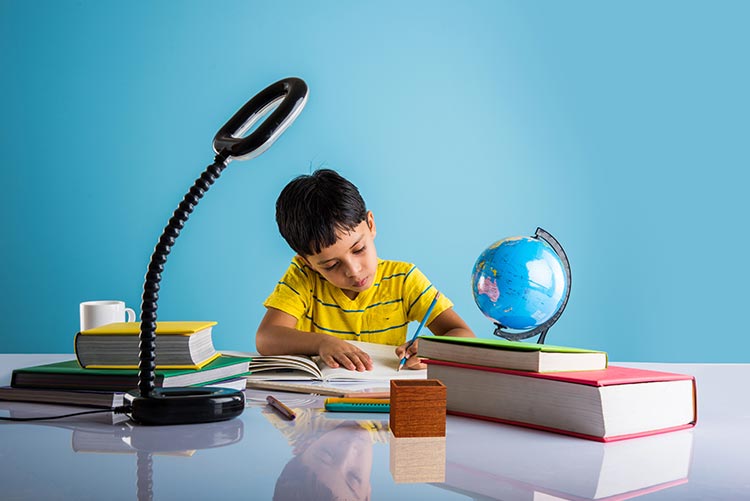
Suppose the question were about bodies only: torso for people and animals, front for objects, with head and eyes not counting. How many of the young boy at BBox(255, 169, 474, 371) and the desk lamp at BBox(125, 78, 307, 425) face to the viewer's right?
1

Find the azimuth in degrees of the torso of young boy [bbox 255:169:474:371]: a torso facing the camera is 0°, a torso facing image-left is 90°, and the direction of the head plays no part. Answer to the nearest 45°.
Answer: approximately 0°

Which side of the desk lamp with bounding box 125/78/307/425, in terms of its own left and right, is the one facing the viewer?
right

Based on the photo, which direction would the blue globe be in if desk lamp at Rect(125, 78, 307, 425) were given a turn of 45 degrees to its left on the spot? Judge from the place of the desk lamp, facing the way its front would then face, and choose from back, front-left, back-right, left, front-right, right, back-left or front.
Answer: front

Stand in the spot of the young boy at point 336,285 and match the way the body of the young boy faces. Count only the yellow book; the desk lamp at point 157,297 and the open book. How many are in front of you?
3

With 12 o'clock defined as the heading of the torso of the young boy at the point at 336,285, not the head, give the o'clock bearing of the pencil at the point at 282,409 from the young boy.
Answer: The pencil is roughly at 12 o'clock from the young boy.

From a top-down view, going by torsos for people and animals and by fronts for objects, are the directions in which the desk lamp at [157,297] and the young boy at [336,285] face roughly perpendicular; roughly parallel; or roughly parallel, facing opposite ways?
roughly perpendicular
